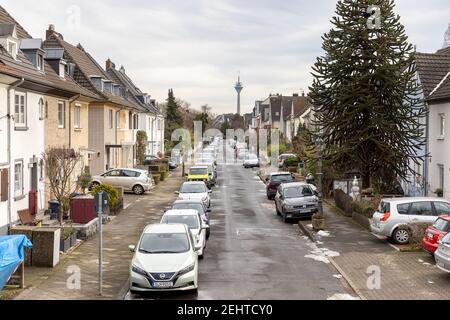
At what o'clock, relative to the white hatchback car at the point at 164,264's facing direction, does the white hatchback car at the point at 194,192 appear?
the white hatchback car at the point at 194,192 is roughly at 6 o'clock from the white hatchback car at the point at 164,264.

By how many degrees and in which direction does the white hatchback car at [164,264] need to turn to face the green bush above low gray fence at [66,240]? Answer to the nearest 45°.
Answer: approximately 135° to its right

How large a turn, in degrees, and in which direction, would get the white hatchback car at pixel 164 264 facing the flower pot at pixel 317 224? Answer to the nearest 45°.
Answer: approximately 135° to its left

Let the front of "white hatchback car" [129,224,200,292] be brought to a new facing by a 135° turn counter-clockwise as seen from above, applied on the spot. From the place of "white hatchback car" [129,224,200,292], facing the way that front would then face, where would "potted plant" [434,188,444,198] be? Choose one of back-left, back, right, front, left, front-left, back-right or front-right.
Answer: front

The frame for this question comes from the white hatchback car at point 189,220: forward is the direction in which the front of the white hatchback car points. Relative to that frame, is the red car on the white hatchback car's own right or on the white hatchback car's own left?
on the white hatchback car's own left

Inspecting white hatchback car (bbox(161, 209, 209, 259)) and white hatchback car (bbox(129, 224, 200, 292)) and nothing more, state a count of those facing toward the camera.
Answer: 2

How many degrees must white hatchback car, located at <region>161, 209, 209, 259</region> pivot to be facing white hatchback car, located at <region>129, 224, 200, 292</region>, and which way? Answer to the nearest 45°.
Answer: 0° — it already faces it

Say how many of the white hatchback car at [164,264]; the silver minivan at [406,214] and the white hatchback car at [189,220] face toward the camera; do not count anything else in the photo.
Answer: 2
